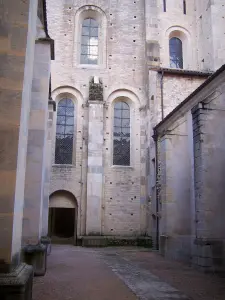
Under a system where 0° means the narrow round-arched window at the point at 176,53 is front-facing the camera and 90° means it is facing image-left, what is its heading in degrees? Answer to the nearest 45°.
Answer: approximately 0°
